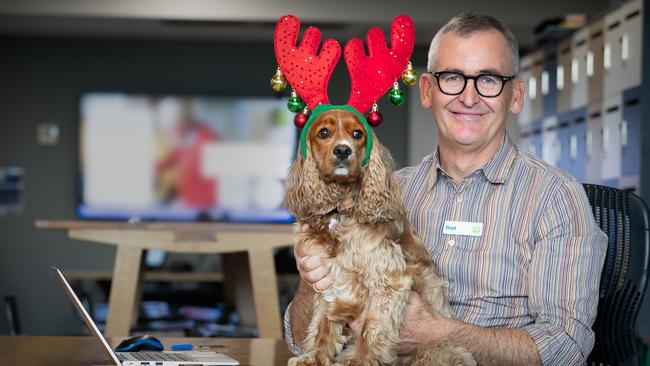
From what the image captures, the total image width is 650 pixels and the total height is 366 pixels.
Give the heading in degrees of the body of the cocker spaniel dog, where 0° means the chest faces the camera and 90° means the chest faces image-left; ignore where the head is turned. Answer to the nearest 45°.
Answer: approximately 0°

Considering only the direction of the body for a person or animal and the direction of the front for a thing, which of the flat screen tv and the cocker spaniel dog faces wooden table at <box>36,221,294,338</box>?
the flat screen tv

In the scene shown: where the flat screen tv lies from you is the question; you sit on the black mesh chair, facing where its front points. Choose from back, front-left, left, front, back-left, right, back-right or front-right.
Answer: right

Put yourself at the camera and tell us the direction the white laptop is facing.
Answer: facing to the right of the viewer
